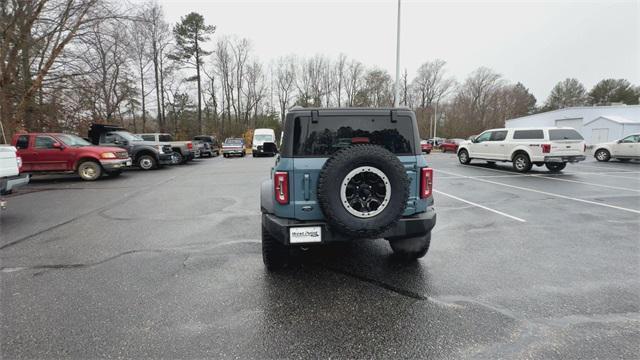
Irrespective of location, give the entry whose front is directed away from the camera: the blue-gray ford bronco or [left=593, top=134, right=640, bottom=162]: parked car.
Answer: the blue-gray ford bronco

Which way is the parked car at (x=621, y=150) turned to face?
to the viewer's left

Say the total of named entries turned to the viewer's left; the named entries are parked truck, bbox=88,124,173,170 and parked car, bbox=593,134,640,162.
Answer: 1

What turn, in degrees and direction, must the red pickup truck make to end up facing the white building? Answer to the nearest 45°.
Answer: approximately 45° to its left

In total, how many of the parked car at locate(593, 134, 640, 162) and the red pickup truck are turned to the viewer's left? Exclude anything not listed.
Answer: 1

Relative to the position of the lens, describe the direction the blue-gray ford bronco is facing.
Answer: facing away from the viewer

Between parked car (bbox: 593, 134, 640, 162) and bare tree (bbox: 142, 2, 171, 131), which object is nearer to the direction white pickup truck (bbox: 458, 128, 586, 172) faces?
the bare tree

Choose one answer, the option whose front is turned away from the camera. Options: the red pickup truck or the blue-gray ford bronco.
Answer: the blue-gray ford bronco

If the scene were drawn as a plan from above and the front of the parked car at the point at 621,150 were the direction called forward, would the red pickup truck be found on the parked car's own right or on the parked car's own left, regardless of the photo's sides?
on the parked car's own left

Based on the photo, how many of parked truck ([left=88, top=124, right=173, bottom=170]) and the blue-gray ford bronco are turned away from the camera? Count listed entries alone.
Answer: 1

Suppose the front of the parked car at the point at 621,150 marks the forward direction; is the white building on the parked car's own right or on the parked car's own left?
on the parked car's own right
